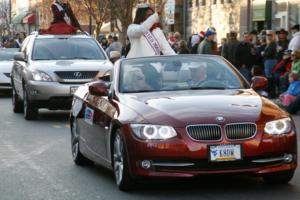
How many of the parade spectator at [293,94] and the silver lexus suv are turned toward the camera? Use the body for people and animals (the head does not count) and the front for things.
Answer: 1

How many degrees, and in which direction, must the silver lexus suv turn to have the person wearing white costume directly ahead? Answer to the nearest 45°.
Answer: approximately 45° to its left

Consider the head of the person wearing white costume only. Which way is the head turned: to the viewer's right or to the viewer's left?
to the viewer's right

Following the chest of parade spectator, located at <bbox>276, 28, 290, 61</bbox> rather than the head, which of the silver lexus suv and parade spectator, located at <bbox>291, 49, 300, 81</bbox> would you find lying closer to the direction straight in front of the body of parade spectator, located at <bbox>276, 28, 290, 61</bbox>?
the silver lexus suv

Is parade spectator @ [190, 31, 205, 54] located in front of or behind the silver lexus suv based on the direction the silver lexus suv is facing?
behind

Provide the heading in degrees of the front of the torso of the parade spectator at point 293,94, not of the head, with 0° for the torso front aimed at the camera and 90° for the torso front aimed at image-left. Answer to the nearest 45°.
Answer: approximately 90°

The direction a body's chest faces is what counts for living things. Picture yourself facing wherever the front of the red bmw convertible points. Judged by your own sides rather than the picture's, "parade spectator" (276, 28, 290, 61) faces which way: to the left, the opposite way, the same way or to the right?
to the right

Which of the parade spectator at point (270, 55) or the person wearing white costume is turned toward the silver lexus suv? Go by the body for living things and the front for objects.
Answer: the parade spectator

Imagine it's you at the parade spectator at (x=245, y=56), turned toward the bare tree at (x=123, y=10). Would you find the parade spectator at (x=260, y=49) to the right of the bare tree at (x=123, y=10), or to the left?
right
